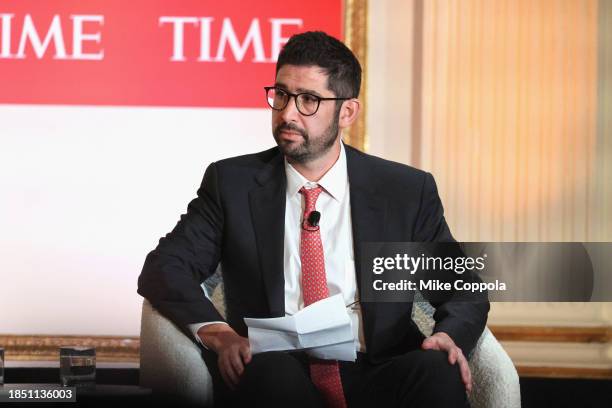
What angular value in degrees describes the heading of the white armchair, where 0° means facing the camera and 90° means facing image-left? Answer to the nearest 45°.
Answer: approximately 0°
